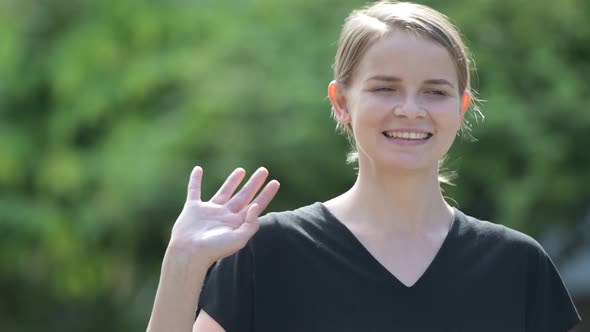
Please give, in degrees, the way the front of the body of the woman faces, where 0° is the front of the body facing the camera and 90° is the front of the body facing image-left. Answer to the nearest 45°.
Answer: approximately 0°
